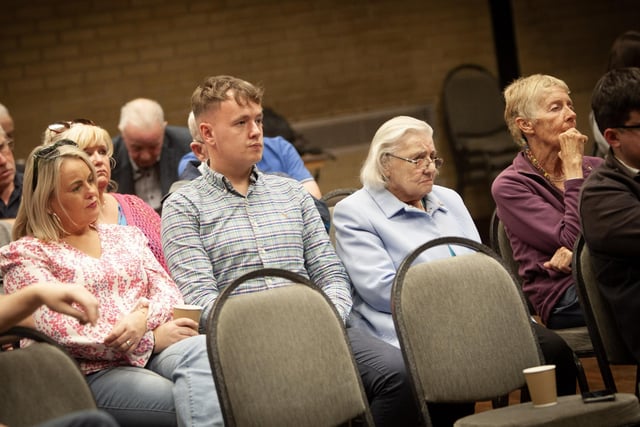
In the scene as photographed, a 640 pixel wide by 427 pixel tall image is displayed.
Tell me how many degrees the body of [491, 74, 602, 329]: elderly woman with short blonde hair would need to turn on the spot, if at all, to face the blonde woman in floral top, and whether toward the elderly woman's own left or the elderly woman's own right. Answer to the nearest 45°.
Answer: approximately 90° to the elderly woman's own right

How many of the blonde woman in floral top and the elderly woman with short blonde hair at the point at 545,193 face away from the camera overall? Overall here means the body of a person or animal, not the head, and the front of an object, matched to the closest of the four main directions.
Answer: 0

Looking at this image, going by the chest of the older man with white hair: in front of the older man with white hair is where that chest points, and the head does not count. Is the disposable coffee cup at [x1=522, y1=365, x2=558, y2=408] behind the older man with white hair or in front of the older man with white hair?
in front

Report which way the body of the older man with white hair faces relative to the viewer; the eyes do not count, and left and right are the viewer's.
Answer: facing the viewer

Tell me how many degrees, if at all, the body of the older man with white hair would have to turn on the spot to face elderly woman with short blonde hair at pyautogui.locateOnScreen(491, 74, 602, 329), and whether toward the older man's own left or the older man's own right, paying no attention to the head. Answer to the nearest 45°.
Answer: approximately 45° to the older man's own left

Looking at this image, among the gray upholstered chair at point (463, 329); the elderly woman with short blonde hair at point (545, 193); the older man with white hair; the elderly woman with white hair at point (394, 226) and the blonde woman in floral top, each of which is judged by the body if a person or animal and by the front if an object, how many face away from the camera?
0

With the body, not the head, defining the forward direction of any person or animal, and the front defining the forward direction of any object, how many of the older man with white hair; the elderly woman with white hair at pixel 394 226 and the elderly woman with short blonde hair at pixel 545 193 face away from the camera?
0

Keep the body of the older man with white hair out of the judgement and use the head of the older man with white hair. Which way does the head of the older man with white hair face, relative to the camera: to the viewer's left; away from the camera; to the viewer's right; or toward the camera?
toward the camera

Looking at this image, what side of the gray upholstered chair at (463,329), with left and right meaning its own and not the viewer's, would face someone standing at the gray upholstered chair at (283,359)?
right

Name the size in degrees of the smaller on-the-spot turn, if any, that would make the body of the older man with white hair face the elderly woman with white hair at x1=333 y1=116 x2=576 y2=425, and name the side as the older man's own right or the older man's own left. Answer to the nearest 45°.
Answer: approximately 45° to the older man's own left

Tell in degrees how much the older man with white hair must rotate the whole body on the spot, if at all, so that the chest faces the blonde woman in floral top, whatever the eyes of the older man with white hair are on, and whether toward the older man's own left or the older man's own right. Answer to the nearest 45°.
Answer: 0° — they already face them

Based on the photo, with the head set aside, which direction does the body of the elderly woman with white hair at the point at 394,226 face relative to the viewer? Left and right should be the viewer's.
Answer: facing the viewer and to the right of the viewer

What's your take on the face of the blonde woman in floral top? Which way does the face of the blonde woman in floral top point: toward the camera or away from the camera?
toward the camera
